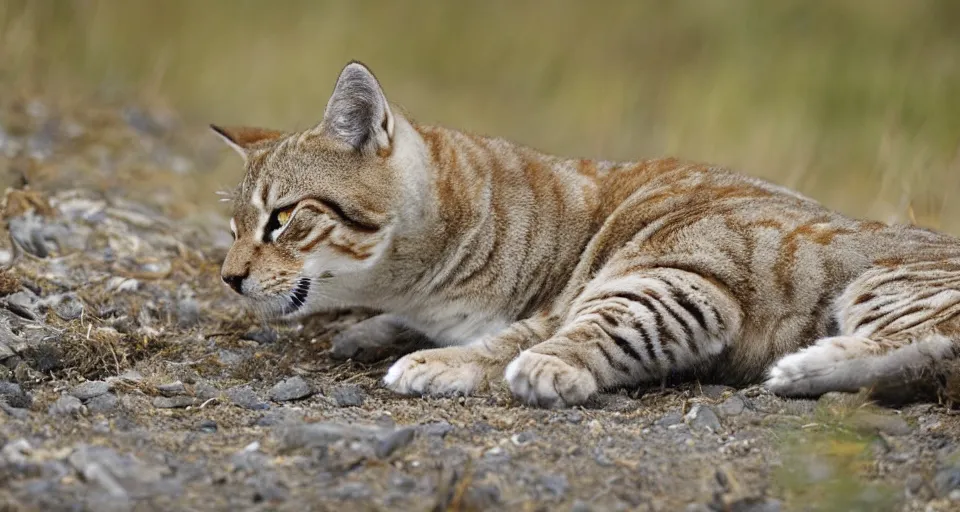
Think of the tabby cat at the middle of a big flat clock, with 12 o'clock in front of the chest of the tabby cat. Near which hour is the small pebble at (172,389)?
The small pebble is roughly at 11 o'clock from the tabby cat.

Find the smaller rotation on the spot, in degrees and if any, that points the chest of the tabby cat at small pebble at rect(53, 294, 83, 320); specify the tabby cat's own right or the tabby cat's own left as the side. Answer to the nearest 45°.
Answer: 0° — it already faces it

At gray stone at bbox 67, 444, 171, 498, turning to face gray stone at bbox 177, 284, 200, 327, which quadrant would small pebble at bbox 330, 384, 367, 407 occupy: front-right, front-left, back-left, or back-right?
front-right

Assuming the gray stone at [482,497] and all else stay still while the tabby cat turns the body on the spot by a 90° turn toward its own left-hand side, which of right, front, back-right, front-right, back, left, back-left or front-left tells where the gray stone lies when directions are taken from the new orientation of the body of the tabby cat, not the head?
front

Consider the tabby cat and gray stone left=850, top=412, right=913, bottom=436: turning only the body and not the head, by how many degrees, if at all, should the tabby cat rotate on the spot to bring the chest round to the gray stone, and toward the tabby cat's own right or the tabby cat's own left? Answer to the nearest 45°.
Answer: approximately 135° to the tabby cat's own left

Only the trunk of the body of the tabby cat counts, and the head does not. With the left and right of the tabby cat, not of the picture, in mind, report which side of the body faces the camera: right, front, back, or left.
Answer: left

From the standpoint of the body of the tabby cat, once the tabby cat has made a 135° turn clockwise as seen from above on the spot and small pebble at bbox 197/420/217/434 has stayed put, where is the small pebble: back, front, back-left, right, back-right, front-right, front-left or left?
back

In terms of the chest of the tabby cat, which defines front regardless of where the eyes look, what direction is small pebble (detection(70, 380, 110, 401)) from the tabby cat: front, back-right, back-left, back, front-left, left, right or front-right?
front-left

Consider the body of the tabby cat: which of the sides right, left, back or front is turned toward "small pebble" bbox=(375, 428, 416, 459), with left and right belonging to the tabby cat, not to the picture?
left

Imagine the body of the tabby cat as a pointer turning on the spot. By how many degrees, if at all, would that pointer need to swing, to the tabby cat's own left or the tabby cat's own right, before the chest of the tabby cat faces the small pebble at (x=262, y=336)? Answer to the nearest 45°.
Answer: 0° — it already faces it

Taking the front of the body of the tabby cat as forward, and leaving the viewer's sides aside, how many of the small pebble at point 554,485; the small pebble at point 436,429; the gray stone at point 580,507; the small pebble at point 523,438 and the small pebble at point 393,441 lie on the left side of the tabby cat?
5

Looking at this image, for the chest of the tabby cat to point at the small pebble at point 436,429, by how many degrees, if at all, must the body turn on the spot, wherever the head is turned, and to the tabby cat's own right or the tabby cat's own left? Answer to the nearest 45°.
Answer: approximately 90° to the tabby cat's own left

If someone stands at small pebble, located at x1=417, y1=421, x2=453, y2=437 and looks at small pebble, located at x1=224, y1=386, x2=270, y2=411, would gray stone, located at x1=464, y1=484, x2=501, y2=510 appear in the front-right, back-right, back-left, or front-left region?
back-left

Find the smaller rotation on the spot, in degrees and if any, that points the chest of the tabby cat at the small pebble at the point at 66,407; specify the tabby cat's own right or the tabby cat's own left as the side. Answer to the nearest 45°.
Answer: approximately 45° to the tabby cat's own left

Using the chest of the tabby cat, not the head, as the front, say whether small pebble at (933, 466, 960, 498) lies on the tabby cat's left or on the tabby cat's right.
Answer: on the tabby cat's left

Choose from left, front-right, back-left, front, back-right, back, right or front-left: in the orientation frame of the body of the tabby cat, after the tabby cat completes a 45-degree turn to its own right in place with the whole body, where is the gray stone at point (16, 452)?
left
